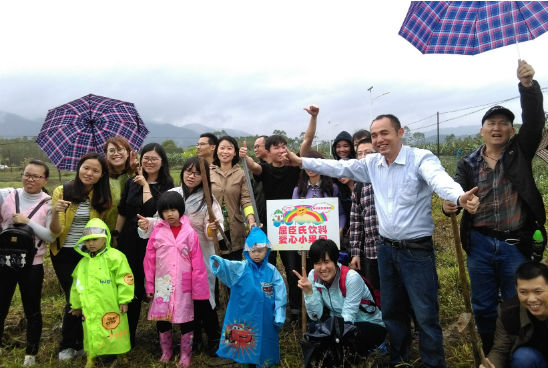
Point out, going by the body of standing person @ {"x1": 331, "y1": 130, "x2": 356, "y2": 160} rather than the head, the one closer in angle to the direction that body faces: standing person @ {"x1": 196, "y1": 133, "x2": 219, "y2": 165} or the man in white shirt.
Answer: the man in white shirt

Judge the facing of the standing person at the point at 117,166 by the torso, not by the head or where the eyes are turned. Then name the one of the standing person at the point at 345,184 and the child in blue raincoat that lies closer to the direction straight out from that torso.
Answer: the child in blue raincoat

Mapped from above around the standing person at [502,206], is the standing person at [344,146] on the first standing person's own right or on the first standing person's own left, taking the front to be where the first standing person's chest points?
on the first standing person's own right

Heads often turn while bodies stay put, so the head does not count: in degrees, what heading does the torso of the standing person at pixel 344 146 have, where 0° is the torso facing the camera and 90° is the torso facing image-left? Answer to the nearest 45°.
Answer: approximately 0°

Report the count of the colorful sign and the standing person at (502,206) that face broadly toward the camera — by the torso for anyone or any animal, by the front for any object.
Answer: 2
